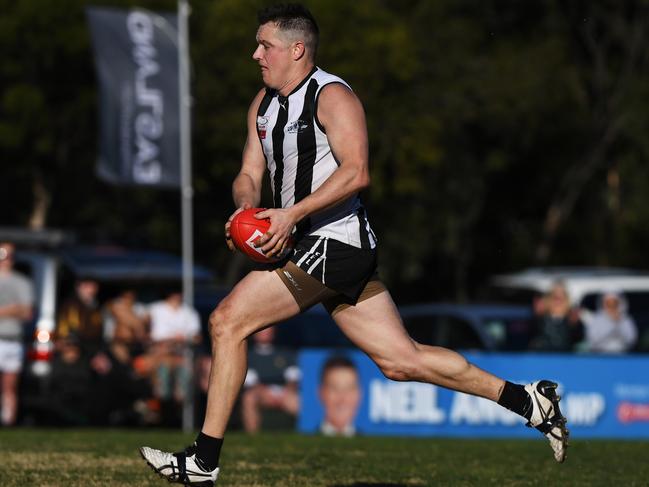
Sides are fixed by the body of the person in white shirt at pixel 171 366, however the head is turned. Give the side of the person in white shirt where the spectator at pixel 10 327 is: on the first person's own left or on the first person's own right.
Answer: on the first person's own right

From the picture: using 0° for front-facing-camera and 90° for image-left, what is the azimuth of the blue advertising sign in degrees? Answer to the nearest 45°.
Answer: approximately 0°

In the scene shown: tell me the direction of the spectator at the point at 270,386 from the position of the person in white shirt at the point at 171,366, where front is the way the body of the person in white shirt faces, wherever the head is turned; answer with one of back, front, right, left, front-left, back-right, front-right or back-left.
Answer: left

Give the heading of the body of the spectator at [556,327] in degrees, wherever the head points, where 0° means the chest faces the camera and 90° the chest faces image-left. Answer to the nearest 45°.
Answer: approximately 0°

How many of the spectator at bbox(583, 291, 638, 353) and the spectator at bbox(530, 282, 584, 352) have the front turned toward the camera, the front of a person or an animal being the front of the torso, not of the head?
2

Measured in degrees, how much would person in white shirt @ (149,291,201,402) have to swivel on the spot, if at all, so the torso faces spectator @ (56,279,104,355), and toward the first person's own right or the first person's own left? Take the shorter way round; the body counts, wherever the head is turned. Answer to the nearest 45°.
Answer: approximately 135° to the first person's own right
